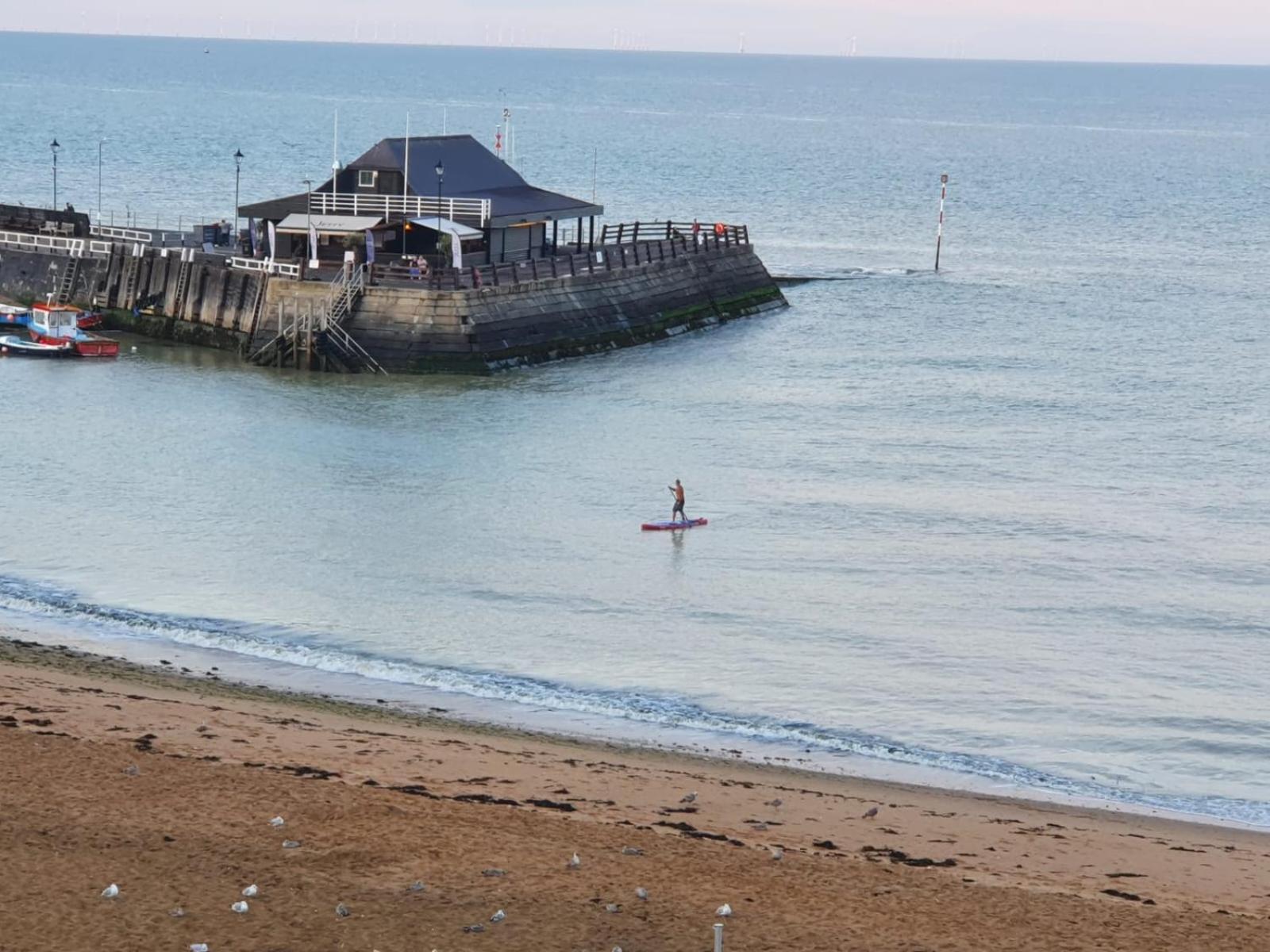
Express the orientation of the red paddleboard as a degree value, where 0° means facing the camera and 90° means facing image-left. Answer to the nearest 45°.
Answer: approximately 90°
